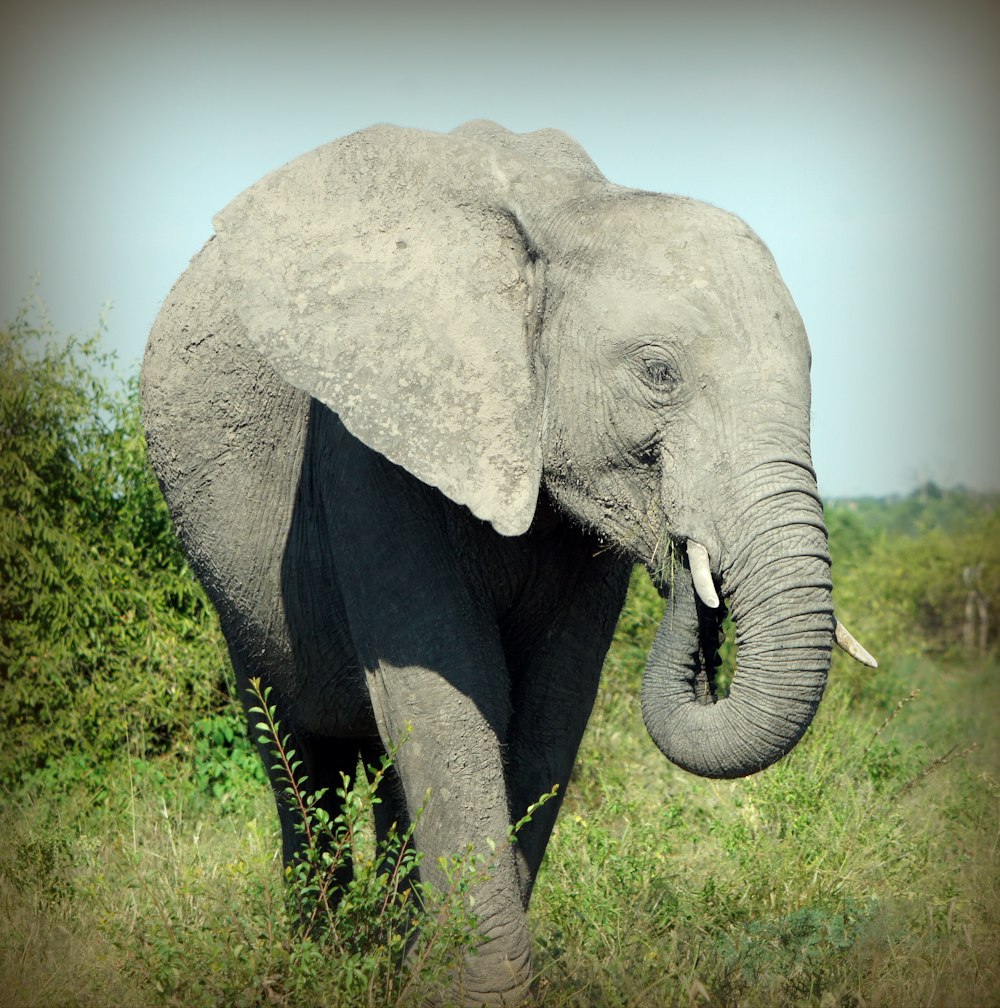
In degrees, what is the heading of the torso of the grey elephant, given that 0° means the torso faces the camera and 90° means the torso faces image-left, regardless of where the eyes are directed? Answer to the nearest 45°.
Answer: approximately 315°

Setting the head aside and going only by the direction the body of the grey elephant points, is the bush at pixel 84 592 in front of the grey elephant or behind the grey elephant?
behind
